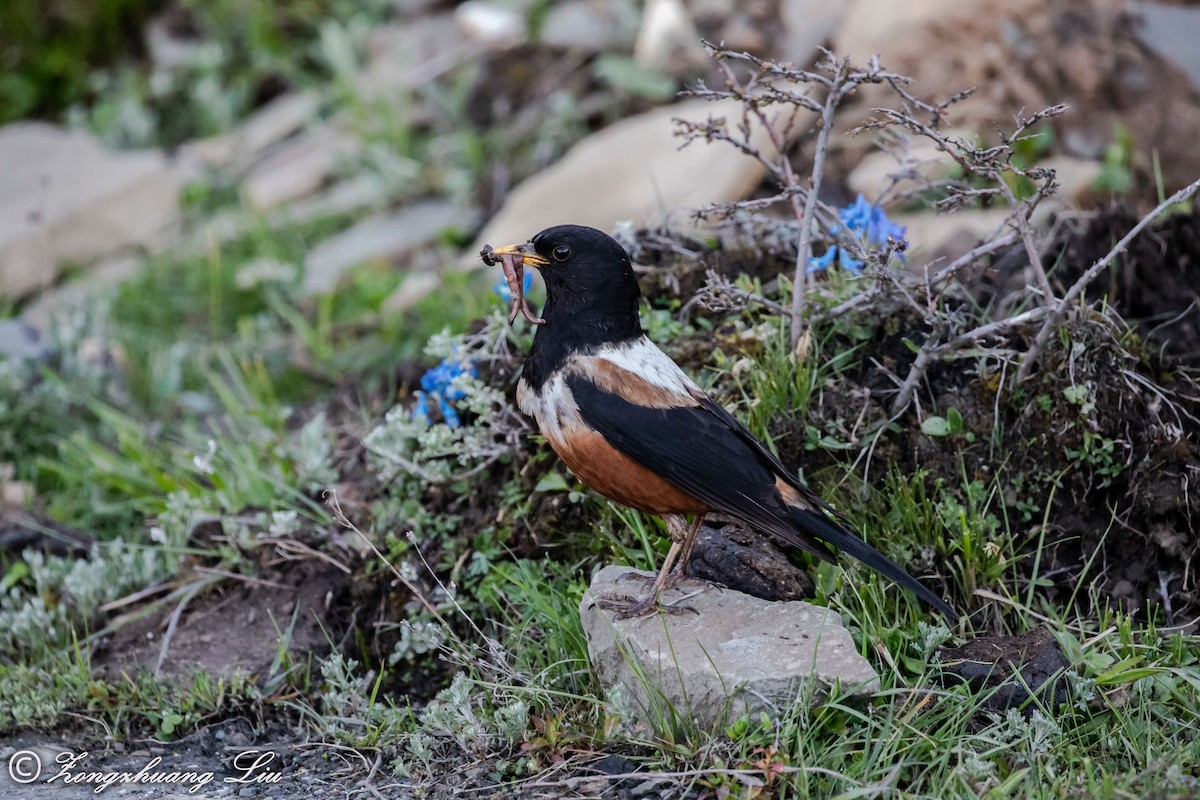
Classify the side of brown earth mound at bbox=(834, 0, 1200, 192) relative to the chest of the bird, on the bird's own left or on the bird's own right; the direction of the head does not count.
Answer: on the bird's own right

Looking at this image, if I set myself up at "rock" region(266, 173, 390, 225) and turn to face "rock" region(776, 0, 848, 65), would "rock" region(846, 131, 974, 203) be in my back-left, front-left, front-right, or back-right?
front-right

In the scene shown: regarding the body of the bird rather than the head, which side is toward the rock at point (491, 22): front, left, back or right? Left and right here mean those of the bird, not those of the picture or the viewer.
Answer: right

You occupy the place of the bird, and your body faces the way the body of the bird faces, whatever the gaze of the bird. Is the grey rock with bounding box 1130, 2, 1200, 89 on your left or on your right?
on your right

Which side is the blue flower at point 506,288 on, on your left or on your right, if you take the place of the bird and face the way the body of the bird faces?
on your right

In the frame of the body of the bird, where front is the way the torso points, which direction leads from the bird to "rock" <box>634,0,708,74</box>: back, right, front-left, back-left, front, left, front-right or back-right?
right

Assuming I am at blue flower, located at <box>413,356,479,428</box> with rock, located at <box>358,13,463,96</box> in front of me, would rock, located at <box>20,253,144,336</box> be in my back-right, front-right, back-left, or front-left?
front-left

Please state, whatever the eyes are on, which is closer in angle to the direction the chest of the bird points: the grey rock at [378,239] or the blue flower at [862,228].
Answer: the grey rock

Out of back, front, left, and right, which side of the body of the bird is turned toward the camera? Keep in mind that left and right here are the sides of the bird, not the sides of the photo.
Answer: left

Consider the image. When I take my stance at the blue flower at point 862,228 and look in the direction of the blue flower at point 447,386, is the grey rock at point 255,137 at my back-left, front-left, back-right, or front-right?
front-right

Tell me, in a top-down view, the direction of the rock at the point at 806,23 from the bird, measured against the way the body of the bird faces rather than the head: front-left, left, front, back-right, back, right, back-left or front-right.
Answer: right

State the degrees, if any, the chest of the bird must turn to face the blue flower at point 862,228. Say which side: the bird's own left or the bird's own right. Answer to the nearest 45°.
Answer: approximately 135° to the bird's own right

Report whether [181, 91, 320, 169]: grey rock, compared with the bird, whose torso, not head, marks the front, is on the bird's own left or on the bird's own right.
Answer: on the bird's own right

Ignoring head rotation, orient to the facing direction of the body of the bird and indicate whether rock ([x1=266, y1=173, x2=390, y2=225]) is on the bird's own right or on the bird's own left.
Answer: on the bird's own right
